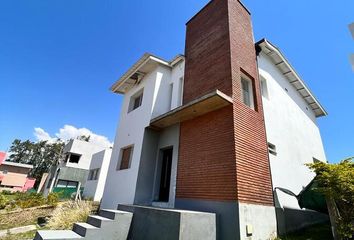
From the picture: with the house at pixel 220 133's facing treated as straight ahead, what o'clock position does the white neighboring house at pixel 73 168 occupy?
The white neighboring house is roughly at 3 o'clock from the house.

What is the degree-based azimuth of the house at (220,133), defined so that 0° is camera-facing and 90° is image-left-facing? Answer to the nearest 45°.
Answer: approximately 45°

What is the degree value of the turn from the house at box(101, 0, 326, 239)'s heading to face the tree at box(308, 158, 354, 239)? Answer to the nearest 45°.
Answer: approximately 90° to its left

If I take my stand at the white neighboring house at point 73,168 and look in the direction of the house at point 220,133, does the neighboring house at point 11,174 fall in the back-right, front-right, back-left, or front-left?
back-right

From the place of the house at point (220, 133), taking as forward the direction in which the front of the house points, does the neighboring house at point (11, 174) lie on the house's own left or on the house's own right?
on the house's own right
